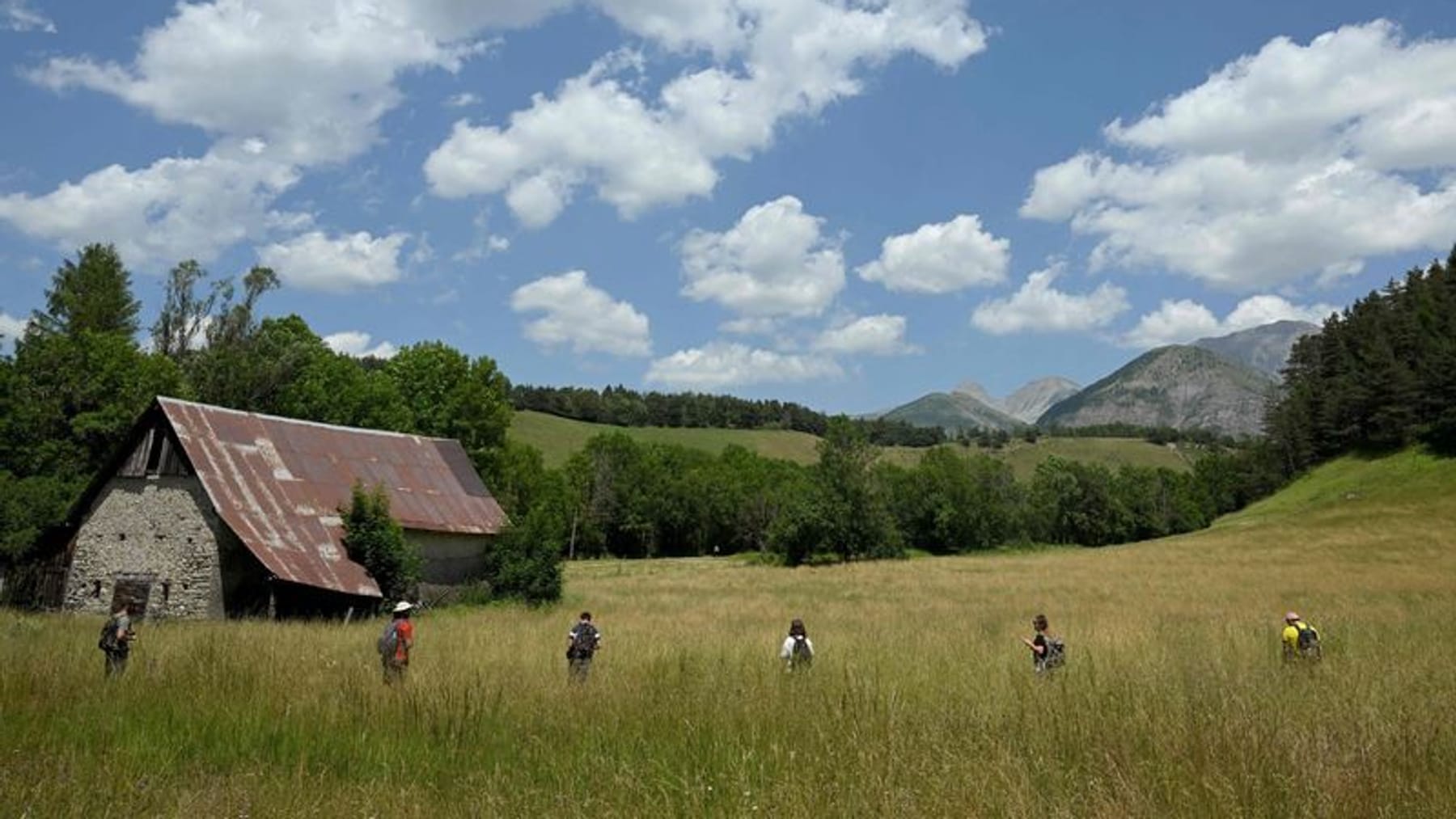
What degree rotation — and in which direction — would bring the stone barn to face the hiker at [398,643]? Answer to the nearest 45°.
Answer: approximately 45° to its left

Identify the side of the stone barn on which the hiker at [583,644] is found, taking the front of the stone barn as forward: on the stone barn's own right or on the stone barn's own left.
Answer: on the stone barn's own left

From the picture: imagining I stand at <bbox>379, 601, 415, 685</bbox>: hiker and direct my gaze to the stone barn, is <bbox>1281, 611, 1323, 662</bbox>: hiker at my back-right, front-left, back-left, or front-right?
back-right

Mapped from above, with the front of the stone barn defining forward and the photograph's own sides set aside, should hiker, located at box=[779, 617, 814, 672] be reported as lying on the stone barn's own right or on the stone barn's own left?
on the stone barn's own left

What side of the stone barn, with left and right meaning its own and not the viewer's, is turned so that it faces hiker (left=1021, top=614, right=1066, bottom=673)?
left

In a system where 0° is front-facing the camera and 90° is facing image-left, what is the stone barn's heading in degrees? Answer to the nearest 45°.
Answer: approximately 45°

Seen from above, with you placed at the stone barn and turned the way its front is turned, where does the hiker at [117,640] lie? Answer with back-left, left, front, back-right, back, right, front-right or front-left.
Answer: front-left
